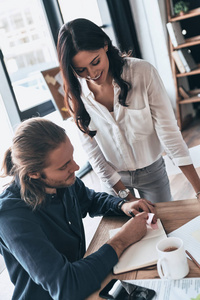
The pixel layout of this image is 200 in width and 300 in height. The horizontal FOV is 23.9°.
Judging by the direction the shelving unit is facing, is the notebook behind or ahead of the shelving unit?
ahead

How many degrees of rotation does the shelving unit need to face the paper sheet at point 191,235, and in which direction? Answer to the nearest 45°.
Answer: approximately 45° to its left

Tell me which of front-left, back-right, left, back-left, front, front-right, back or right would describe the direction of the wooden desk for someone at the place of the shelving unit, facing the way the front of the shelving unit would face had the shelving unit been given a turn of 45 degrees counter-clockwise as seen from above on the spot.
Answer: front

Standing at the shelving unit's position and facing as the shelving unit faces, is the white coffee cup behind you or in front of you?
in front

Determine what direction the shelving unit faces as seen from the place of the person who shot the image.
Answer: facing the viewer and to the left of the viewer

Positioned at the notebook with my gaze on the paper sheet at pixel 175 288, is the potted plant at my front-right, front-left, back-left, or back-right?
back-left

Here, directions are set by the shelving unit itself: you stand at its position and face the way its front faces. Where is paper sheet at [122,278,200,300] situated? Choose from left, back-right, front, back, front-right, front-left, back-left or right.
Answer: front-left

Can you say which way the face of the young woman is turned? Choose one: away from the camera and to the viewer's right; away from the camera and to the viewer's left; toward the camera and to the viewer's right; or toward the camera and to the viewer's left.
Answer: toward the camera and to the viewer's left

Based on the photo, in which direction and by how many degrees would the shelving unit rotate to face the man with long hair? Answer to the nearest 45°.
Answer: approximately 45° to its left

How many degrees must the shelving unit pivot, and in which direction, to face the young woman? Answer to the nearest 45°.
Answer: approximately 45° to its left
